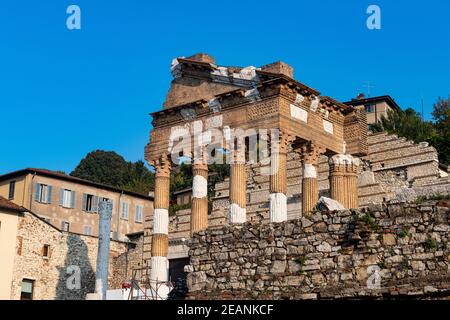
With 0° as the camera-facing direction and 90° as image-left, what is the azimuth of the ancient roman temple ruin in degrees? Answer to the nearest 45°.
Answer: approximately 45°

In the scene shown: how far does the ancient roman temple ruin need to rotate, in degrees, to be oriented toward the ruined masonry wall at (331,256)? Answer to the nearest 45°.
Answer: approximately 45° to its left

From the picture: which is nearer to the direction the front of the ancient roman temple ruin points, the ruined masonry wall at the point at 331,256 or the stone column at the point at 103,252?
the stone column

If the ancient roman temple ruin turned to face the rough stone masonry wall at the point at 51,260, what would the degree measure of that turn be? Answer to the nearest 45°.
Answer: approximately 90° to its right

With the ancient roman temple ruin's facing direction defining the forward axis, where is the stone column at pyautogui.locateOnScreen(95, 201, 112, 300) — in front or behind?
in front
